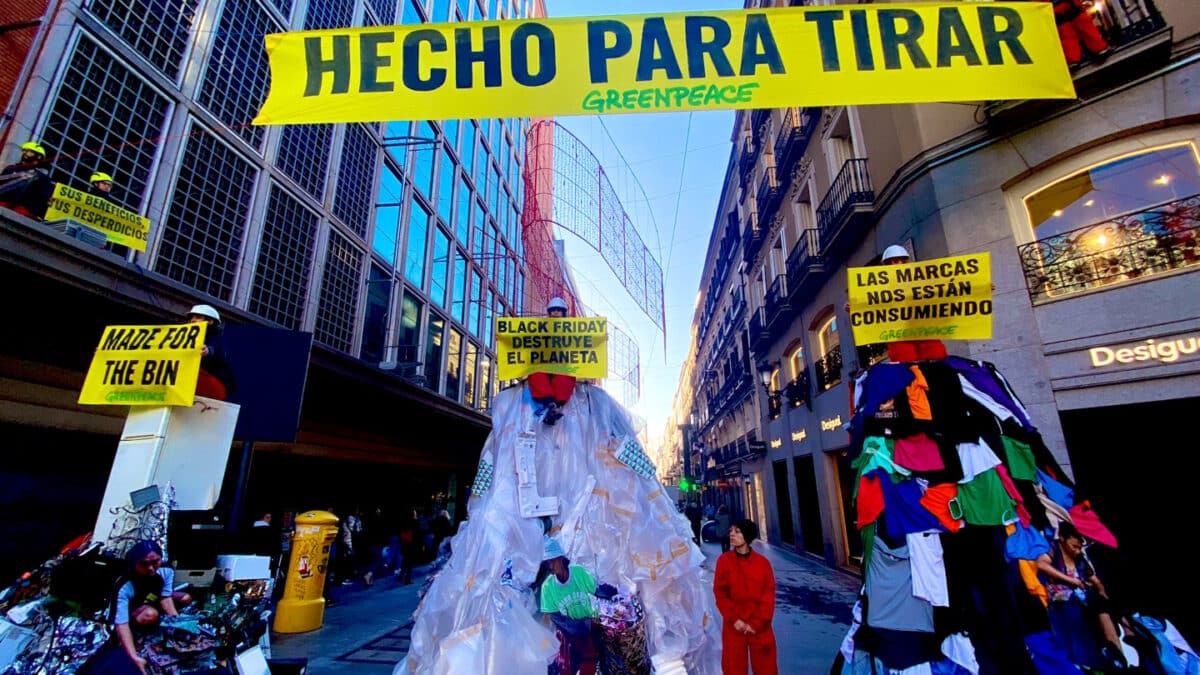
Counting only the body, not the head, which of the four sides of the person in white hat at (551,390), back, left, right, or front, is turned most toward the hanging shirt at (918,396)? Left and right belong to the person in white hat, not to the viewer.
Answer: left

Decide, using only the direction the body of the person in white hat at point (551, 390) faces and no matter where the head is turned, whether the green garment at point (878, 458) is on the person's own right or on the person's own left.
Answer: on the person's own left

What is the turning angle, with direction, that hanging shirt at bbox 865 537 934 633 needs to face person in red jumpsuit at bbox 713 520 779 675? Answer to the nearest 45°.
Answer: approximately 135° to its right

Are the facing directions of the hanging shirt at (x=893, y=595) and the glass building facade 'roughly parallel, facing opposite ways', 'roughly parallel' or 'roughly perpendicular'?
roughly perpendicular

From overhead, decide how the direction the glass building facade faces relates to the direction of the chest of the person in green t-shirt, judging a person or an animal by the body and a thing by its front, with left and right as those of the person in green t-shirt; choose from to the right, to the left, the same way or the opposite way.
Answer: to the left

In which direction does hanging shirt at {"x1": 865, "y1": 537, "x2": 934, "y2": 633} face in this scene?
toward the camera

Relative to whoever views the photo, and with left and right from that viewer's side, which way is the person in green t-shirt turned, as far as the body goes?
facing the viewer

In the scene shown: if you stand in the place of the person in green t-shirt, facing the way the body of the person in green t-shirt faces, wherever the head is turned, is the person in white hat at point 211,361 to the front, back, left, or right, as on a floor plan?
right

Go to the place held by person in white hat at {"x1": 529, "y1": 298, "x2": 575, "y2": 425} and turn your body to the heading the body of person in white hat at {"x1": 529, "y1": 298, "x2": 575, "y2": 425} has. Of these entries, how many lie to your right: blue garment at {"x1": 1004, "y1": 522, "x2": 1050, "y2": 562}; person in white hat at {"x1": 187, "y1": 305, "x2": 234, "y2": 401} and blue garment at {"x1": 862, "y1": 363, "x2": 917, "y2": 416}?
1

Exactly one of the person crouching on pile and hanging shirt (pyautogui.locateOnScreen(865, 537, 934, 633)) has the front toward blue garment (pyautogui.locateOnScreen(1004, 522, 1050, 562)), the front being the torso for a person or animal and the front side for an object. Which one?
the person crouching on pile

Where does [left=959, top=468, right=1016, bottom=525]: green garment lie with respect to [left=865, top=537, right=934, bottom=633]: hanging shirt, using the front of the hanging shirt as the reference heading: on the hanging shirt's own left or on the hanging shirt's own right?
on the hanging shirt's own left

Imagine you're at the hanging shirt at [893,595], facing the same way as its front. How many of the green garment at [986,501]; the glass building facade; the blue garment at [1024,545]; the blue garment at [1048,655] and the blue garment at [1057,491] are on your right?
1

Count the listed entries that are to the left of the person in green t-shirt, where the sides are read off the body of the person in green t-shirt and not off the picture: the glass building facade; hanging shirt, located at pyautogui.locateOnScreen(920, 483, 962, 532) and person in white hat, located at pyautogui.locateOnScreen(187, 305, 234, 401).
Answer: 1
